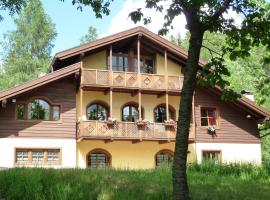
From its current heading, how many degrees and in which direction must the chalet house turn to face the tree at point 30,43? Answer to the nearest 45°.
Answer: approximately 135° to its right

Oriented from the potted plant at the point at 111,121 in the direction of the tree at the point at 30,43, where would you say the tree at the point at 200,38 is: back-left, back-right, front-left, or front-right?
back-left

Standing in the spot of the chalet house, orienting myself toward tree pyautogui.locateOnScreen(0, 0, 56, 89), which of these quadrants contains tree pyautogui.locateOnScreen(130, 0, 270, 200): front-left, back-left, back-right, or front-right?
back-left

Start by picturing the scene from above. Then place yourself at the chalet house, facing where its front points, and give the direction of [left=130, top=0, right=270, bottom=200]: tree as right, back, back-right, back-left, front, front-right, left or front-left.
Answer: front

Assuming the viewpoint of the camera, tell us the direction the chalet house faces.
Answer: facing the viewer
